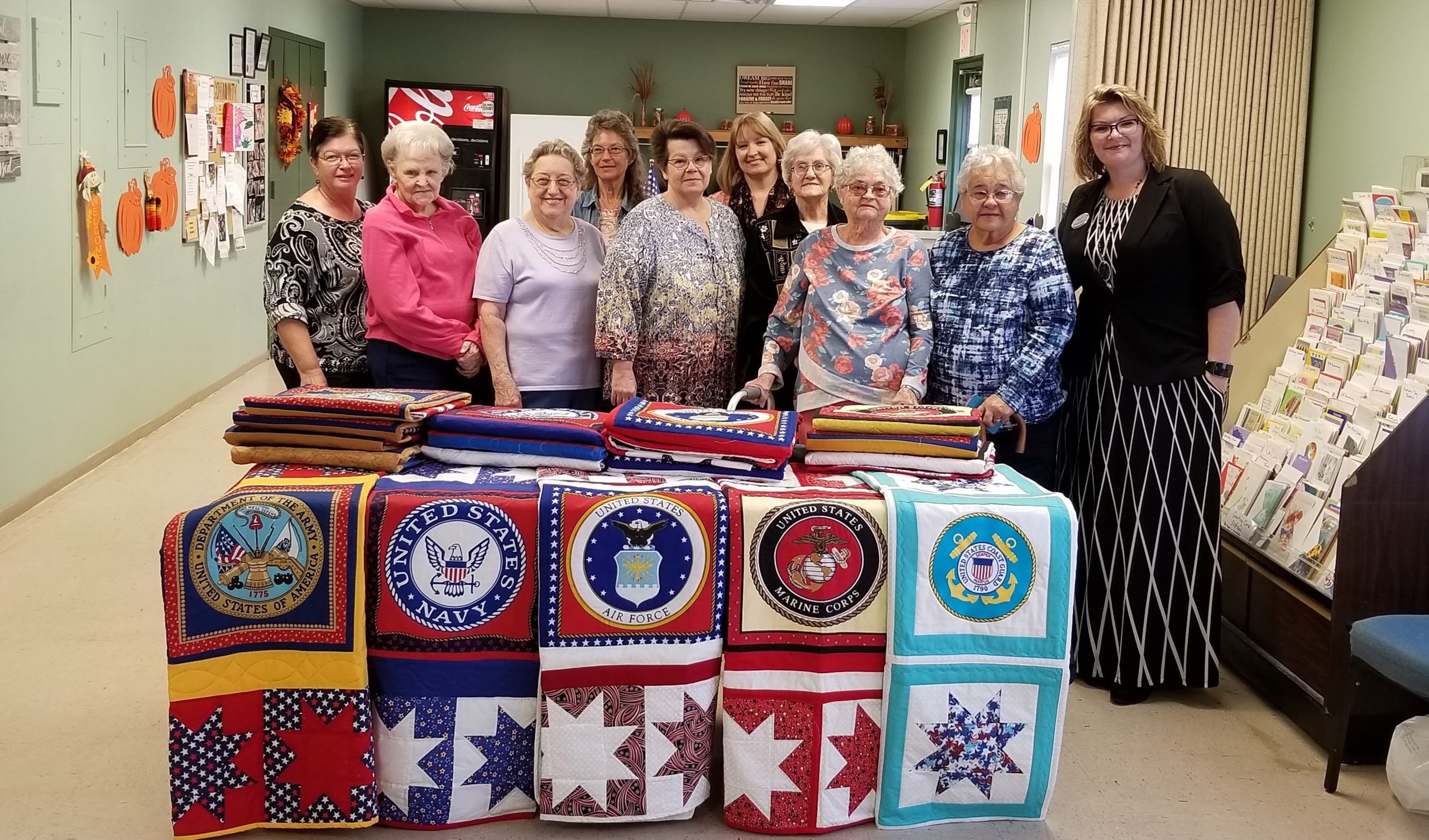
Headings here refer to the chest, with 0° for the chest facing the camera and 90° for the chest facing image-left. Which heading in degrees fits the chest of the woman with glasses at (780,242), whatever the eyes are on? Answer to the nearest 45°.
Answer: approximately 0°

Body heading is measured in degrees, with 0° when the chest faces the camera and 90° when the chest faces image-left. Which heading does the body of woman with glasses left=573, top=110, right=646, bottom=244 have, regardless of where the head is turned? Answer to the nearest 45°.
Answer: approximately 0°

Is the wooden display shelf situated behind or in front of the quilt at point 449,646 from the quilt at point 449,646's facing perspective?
behind

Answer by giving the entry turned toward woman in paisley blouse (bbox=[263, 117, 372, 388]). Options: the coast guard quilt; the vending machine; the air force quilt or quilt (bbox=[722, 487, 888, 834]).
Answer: the vending machine

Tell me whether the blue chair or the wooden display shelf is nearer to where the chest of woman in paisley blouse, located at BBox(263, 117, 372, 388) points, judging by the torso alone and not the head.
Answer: the blue chair

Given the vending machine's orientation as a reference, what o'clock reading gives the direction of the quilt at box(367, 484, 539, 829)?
The quilt is roughly at 12 o'clock from the vending machine.

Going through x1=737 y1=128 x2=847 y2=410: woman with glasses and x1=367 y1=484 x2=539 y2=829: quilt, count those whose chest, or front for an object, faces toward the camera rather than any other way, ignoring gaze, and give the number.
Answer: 2

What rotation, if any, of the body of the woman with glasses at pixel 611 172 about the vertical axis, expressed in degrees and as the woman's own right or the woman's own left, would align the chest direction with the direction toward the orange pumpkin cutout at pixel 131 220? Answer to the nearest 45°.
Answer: approximately 135° to the woman's own right

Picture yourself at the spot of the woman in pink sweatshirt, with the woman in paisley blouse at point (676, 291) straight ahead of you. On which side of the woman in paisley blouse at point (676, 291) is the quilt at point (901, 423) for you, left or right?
right

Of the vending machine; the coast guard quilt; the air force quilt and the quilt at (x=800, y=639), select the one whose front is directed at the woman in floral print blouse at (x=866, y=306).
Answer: the vending machine

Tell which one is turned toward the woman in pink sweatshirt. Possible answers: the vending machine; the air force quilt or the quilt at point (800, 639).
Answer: the vending machine

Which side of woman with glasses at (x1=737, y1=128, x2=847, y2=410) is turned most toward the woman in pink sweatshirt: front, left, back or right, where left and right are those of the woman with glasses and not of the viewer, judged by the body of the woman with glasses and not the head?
right

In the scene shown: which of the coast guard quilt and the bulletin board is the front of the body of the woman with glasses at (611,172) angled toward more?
the coast guard quilt

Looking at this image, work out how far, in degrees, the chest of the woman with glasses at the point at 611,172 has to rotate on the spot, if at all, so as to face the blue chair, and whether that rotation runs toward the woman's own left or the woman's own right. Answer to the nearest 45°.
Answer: approximately 45° to the woman's own left
